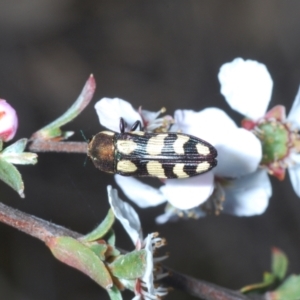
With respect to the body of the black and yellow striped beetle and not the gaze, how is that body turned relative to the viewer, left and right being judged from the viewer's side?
facing to the left of the viewer
